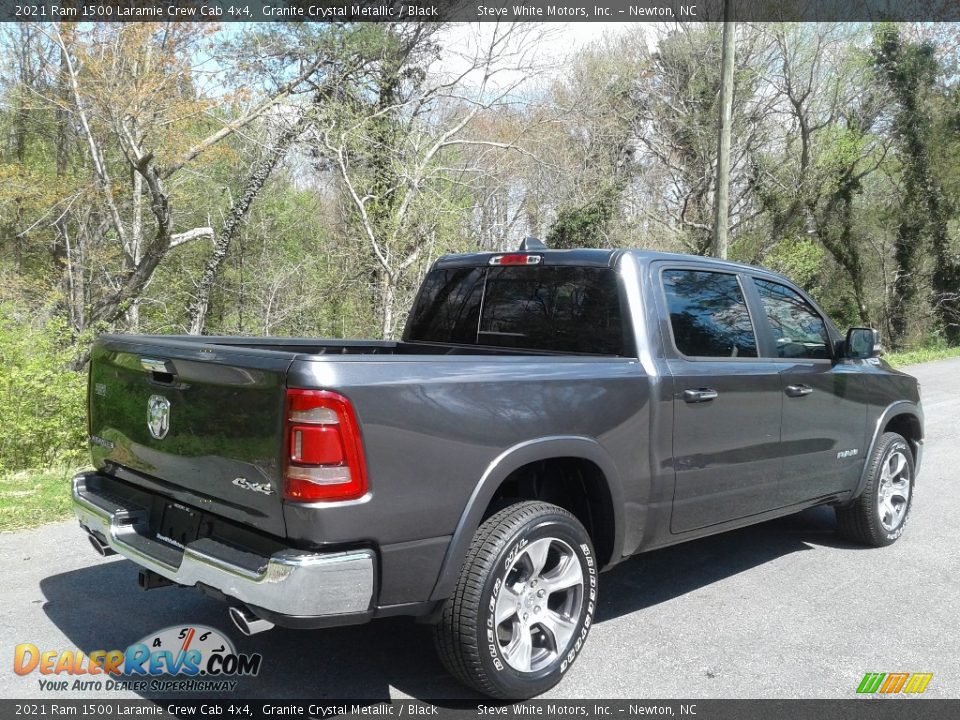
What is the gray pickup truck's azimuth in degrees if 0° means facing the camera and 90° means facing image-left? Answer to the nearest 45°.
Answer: approximately 225°

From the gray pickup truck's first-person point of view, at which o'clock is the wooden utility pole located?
The wooden utility pole is roughly at 11 o'clock from the gray pickup truck.

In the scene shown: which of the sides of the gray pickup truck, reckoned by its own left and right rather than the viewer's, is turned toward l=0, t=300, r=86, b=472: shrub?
left

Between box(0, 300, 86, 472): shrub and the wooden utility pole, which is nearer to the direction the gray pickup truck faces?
the wooden utility pole
